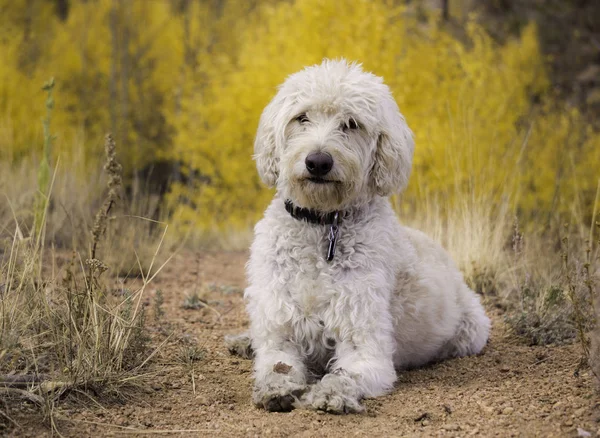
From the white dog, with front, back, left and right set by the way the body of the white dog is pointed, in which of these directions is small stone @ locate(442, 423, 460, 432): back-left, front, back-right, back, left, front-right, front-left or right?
left

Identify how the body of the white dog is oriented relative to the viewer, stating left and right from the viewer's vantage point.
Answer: facing the viewer and to the left of the viewer
